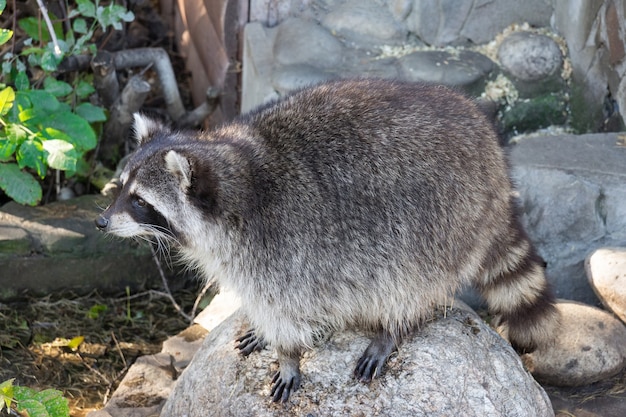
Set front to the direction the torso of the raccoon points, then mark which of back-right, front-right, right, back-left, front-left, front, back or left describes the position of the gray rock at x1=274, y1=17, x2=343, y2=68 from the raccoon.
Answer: right

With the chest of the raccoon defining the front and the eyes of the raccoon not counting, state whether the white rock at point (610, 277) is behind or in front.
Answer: behind

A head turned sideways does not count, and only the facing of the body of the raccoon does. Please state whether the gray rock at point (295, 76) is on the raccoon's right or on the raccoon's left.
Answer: on the raccoon's right

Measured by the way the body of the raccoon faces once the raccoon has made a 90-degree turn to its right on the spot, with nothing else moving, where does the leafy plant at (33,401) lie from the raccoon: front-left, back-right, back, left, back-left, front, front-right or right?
back-left

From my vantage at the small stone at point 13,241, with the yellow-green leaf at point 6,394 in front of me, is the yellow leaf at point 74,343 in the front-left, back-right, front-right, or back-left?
front-left

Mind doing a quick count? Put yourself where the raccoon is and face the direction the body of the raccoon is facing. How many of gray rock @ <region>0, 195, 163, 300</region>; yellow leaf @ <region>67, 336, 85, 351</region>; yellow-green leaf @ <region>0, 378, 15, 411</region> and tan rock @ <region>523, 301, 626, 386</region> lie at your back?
1

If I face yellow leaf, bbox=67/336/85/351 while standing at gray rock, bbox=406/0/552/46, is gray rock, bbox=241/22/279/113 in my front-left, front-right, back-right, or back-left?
front-right

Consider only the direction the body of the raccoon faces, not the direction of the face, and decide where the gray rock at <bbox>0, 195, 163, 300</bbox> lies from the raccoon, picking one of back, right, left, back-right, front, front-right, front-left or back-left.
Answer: front-right

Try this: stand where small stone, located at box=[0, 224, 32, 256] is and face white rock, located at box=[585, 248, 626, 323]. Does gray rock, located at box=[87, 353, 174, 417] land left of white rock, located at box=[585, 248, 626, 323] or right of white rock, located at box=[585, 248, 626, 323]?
right

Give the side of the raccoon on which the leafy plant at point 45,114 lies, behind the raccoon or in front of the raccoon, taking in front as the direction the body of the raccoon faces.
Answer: in front

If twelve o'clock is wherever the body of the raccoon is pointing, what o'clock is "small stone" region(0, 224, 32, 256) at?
The small stone is roughly at 1 o'clock from the raccoon.

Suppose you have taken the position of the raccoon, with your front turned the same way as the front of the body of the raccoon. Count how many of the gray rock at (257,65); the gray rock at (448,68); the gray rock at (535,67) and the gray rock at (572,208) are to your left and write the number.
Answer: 0

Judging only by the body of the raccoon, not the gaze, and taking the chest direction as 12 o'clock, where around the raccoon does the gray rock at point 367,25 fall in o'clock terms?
The gray rock is roughly at 3 o'clock from the raccoon.

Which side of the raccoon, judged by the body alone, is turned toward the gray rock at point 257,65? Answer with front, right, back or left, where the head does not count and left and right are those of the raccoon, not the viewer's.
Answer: right

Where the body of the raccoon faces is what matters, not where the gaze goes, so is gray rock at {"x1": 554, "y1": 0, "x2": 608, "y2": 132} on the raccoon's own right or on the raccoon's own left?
on the raccoon's own right

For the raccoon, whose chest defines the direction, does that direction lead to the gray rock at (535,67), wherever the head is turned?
no

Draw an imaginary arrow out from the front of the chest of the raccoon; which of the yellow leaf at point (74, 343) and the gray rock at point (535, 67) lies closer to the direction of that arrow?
the yellow leaf

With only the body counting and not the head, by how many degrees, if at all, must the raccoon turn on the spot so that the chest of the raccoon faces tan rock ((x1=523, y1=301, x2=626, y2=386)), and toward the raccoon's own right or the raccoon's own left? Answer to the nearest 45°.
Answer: approximately 180°

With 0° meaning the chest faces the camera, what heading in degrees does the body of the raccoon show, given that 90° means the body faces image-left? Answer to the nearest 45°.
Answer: approximately 90°
